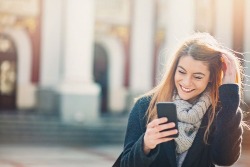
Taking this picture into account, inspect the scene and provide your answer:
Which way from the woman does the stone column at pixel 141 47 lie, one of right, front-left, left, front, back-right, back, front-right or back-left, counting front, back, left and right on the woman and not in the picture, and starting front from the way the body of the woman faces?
back

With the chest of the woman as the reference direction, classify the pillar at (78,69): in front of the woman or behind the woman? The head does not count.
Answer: behind

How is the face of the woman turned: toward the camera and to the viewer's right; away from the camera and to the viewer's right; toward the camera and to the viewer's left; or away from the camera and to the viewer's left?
toward the camera and to the viewer's left

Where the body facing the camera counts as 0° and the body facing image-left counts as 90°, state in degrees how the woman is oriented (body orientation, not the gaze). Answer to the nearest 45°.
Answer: approximately 0°

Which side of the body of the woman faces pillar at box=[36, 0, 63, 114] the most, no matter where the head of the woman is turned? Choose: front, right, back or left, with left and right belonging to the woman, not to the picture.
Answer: back

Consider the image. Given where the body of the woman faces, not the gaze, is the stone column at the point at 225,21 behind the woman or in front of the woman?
behind
